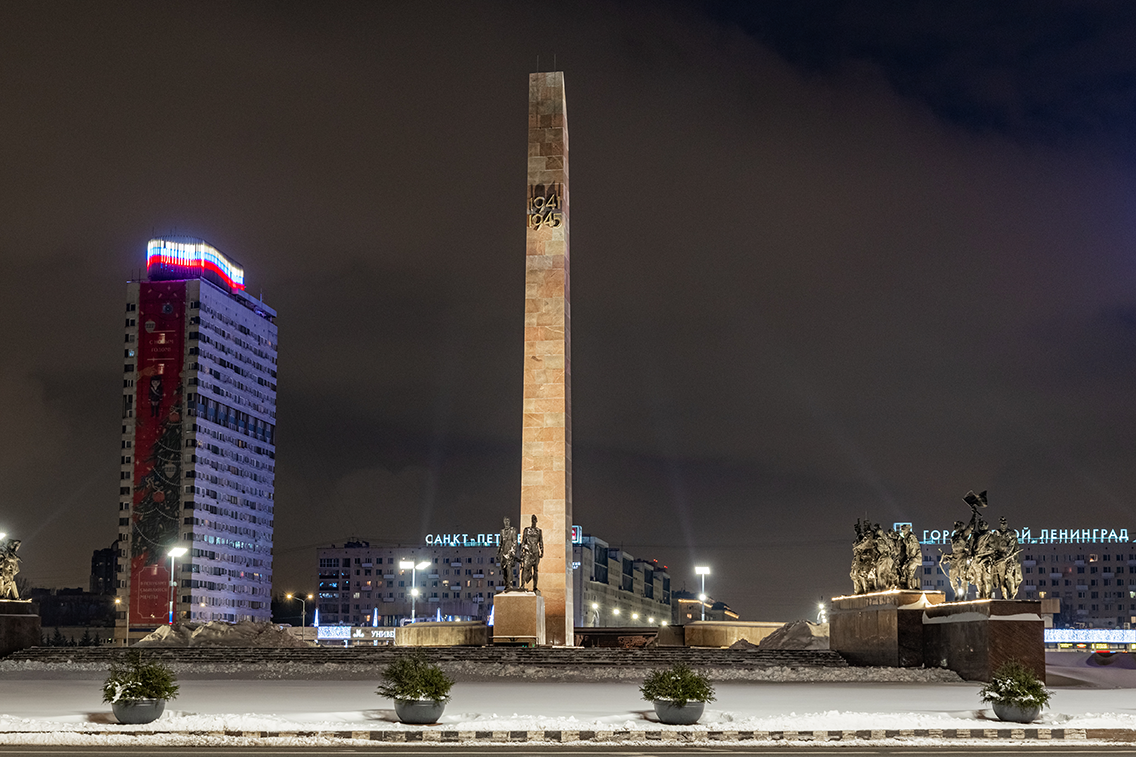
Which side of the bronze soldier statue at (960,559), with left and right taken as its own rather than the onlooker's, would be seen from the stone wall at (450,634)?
right

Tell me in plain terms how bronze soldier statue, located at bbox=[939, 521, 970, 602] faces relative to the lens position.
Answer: facing the viewer and to the left of the viewer

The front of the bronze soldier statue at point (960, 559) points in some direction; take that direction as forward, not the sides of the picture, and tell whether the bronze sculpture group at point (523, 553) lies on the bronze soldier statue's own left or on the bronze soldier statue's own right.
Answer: on the bronze soldier statue's own right

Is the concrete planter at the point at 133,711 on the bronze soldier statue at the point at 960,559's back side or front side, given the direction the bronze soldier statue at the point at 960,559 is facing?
on the front side

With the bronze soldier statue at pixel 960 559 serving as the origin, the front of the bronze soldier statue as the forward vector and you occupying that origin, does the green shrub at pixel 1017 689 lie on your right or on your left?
on your left

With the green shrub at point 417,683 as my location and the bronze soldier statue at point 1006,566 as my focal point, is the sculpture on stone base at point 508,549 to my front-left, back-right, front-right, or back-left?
front-left

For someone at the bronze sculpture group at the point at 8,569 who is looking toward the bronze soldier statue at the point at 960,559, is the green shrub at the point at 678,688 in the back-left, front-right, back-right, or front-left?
front-right

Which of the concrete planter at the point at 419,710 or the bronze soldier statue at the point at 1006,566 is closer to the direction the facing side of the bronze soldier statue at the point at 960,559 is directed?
the concrete planter

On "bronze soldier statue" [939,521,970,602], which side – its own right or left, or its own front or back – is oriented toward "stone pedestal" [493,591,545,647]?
right

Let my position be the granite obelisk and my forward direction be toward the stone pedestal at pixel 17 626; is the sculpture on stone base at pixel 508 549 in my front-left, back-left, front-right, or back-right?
front-left

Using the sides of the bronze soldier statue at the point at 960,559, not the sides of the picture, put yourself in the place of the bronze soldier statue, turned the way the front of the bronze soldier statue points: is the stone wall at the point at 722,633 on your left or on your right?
on your right

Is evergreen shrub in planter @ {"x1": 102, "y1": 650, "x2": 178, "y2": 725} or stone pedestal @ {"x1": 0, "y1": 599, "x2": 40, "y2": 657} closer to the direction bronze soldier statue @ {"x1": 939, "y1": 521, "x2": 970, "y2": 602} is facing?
the evergreen shrub in planter
